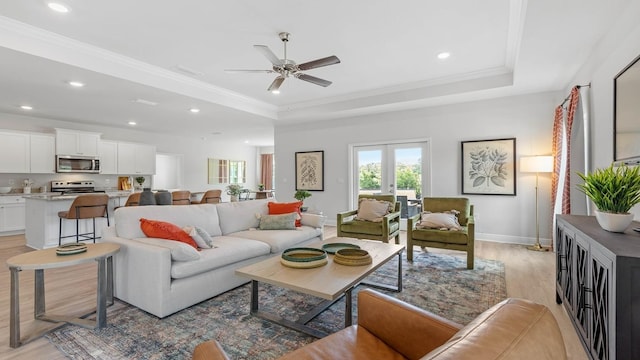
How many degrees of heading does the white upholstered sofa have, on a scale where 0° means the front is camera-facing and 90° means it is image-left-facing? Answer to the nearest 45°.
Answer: approximately 315°

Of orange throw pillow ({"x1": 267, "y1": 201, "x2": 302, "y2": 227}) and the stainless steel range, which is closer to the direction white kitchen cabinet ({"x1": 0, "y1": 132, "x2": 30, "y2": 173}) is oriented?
the orange throw pillow

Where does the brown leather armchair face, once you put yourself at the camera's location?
facing away from the viewer and to the left of the viewer

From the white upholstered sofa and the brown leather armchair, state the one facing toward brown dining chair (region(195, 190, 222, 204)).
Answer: the brown leather armchair

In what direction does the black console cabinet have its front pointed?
to the viewer's left

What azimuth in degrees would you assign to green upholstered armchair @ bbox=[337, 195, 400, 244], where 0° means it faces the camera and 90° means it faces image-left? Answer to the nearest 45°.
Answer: approximately 45°

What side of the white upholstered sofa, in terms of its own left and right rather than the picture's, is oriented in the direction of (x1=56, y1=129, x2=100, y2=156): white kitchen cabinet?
back

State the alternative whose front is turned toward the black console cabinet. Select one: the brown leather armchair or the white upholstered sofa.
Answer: the white upholstered sofa

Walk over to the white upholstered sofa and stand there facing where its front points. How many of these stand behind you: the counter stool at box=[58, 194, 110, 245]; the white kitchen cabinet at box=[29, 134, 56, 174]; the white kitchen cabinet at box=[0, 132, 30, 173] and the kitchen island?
4
